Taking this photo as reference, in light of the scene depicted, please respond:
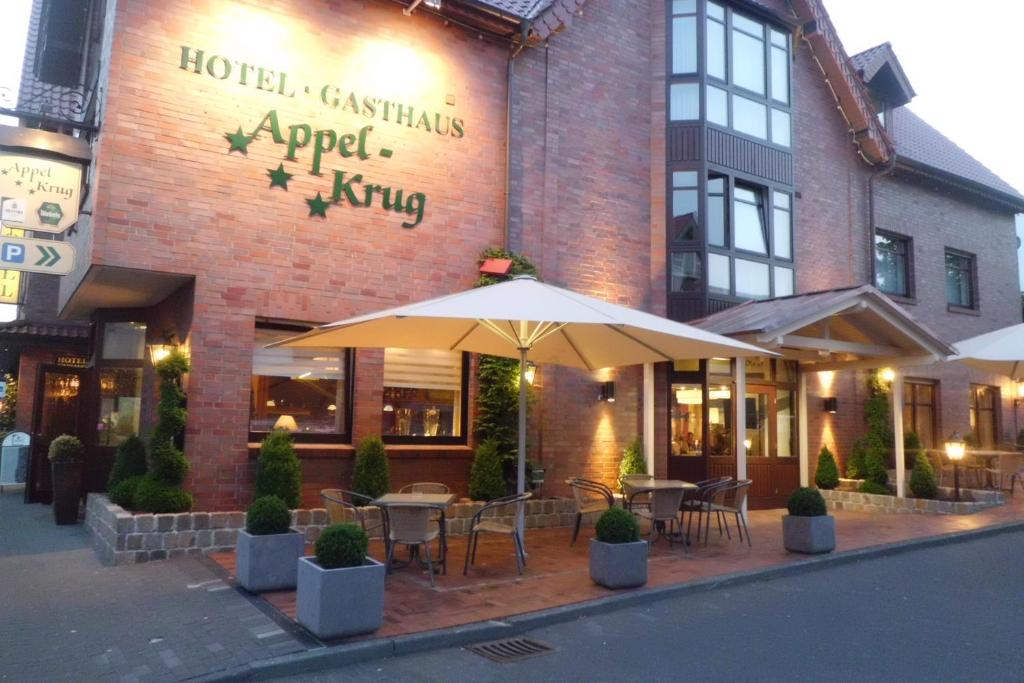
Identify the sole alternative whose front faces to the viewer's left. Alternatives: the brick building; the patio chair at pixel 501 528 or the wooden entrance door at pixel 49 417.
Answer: the patio chair

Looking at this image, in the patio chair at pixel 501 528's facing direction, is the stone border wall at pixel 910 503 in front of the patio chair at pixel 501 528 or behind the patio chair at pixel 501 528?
behind

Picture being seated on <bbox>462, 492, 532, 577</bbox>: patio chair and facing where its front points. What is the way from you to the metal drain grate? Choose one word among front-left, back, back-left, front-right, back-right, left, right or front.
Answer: left

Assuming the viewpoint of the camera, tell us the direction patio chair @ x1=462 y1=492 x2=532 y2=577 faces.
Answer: facing to the left of the viewer

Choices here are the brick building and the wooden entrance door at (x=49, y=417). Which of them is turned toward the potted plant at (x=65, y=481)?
the wooden entrance door

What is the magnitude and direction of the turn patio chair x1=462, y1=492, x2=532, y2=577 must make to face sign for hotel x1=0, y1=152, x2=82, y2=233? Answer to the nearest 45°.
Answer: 0° — it already faces it

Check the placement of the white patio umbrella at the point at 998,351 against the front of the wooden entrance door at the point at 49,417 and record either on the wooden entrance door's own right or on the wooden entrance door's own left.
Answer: on the wooden entrance door's own left

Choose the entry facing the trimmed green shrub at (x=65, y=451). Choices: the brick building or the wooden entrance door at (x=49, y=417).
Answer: the wooden entrance door

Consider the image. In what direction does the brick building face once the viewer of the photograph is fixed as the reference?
facing the viewer and to the right of the viewer

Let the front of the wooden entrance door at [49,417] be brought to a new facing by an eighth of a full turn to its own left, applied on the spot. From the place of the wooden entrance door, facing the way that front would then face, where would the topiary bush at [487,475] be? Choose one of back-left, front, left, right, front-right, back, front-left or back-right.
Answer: front

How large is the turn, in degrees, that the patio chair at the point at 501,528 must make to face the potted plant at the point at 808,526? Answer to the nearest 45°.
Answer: approximately 180°

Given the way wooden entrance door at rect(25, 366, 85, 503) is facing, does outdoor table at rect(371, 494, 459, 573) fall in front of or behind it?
in front

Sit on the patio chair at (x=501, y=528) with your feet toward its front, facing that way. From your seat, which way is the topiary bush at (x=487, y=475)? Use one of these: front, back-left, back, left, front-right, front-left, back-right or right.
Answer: right

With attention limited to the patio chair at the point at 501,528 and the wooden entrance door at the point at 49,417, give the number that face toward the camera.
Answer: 1

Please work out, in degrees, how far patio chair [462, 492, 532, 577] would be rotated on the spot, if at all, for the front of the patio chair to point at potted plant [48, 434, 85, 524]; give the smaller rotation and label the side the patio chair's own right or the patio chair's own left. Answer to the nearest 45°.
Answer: approximately 45° to the patio chair's own right

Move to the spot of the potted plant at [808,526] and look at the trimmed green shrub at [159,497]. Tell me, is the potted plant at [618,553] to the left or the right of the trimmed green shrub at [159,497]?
left
